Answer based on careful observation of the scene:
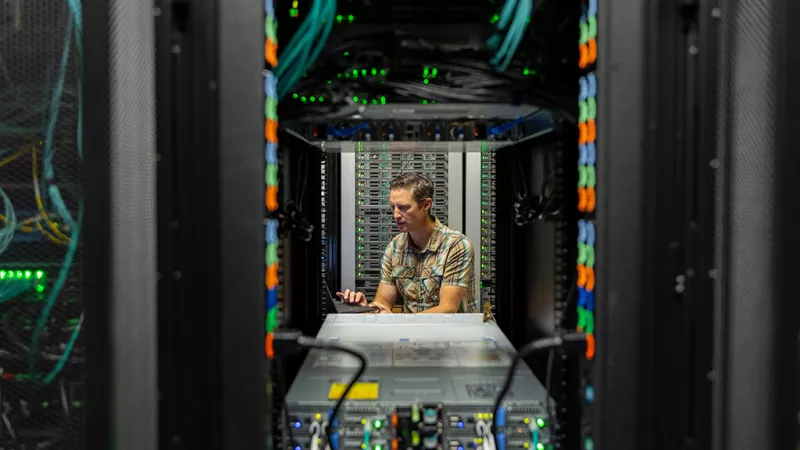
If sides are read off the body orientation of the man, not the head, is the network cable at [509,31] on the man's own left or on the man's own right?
on the man's own left

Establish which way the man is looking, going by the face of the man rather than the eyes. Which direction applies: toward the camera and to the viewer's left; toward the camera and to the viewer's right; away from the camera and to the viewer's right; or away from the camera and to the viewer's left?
toward the camera and to the viewer's left

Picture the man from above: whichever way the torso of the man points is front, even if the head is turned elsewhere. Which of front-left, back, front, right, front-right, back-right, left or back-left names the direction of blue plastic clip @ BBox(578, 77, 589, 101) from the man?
front-left

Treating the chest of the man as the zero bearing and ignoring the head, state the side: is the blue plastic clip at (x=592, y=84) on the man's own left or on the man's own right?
on the man's own left

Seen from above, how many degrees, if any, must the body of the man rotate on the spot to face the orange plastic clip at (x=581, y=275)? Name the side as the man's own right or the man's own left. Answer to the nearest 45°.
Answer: approximately 45° to the man's own left

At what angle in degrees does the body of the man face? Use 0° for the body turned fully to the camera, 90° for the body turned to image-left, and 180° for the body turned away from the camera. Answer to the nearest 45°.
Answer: approximately 45°

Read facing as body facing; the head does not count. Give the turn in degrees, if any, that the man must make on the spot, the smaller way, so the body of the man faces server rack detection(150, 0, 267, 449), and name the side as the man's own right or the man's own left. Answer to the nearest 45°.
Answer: approximately 45° to the man's own left

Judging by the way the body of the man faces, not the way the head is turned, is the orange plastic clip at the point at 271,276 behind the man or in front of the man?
in front

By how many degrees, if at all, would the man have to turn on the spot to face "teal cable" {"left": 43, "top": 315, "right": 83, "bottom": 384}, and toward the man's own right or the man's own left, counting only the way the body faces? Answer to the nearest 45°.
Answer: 0° — they already face it
